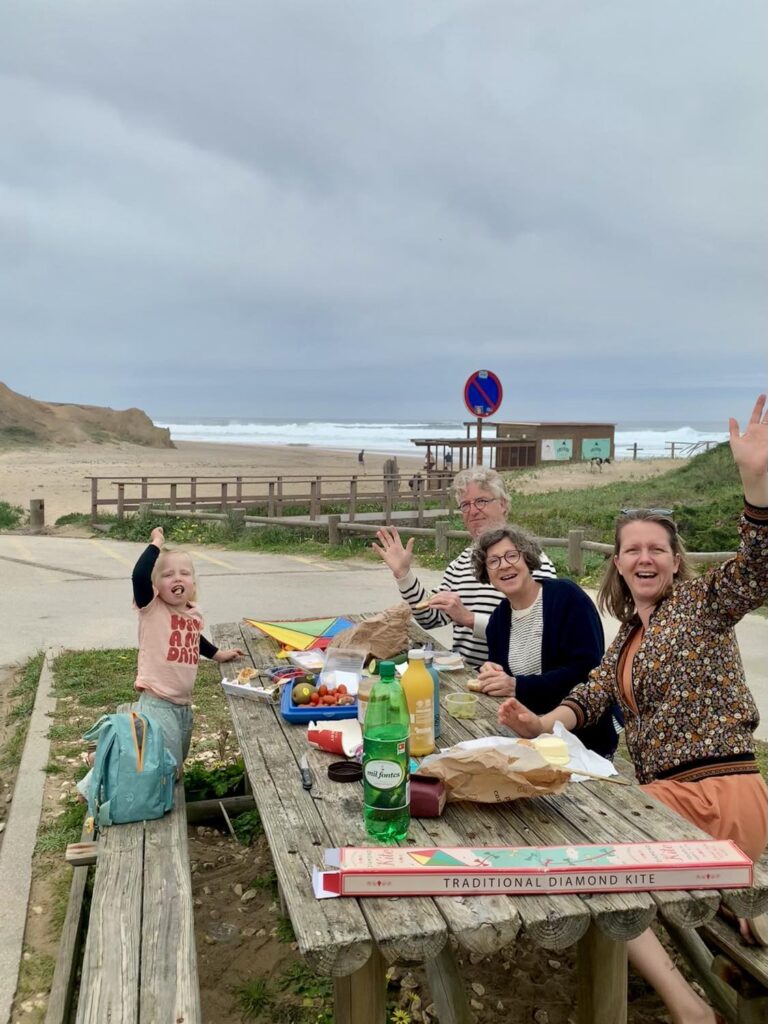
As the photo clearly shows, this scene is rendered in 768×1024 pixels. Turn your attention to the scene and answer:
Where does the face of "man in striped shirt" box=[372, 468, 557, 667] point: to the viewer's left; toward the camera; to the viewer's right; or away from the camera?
toward the camera

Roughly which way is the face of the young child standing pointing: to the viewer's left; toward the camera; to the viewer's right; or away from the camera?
toward the camera

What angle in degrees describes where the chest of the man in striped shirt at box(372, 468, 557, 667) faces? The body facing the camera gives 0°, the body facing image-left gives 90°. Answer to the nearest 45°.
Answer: approximately 45°

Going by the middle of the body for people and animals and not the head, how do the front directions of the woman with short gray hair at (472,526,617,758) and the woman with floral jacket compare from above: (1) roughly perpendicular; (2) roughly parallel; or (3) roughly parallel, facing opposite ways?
roughly parallel

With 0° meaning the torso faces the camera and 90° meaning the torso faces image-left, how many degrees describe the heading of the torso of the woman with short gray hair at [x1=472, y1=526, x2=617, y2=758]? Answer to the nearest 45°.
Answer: approximately 45°

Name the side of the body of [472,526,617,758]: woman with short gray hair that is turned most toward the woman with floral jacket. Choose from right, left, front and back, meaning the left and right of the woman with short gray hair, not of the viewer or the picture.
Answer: left

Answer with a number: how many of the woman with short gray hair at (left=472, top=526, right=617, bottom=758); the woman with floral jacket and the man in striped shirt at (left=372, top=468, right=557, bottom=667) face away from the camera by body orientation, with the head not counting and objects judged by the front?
0

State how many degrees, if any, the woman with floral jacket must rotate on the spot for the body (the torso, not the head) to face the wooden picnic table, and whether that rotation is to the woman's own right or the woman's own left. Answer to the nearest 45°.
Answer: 0° — they already face it

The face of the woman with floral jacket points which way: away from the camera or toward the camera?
toward the camera

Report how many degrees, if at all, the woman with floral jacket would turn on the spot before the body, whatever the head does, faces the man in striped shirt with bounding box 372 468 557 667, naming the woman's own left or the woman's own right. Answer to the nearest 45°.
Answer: approximately 90° to the woman's own right

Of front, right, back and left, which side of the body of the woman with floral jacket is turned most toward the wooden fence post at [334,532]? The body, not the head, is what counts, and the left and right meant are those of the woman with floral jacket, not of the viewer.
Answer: right

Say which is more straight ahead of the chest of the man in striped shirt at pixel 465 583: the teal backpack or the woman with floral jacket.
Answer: the teal backpack

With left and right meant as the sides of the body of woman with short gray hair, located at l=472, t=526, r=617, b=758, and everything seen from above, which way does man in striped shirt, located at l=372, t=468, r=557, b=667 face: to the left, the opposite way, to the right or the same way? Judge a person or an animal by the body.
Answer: the same way

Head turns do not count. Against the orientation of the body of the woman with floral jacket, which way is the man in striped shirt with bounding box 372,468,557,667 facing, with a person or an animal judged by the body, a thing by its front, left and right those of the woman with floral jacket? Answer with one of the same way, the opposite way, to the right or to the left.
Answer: the same way

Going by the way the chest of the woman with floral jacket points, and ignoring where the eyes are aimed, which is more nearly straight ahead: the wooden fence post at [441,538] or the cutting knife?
the cutting knife

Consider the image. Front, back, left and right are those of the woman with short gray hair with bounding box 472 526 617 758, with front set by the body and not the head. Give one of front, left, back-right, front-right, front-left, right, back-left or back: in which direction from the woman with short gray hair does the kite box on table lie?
front-left

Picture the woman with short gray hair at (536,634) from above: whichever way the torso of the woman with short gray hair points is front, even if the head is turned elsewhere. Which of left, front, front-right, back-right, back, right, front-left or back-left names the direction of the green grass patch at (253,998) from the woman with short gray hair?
front
